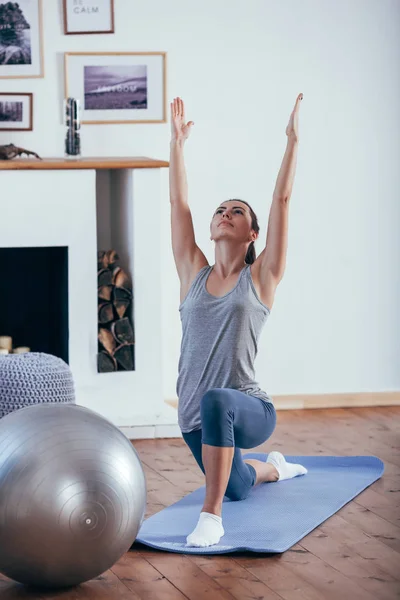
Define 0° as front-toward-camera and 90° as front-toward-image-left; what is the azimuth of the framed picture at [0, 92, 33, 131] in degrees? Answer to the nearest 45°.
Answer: approximately 0°

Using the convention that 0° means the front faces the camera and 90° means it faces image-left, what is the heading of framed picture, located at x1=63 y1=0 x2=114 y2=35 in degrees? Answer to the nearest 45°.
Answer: approximately 0°

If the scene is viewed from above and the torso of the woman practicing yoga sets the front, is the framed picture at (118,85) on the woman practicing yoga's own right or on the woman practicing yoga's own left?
on the woman practicing yoga's own right
